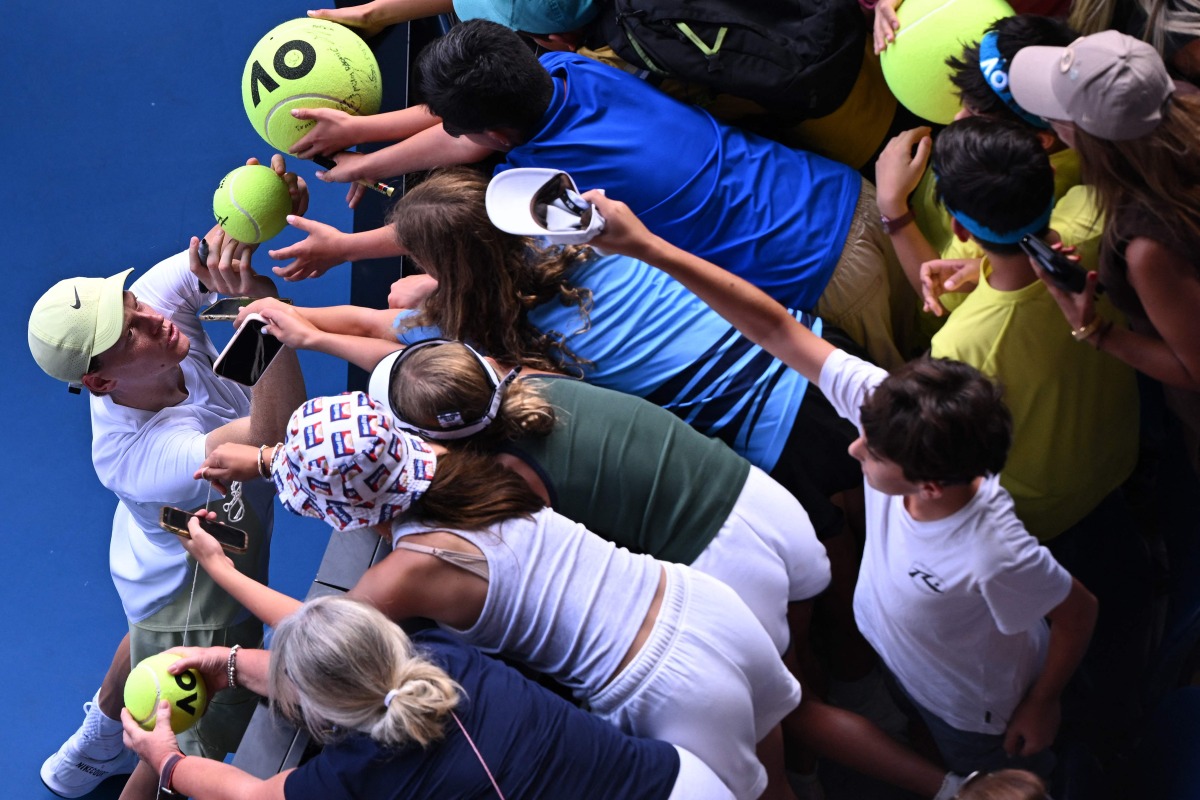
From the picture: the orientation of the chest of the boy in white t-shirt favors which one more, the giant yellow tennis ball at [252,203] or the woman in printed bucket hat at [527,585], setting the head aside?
the woman in printed bucket hat

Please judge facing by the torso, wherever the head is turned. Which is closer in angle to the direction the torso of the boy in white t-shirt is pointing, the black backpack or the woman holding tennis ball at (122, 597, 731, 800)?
the woman holding tennis ball

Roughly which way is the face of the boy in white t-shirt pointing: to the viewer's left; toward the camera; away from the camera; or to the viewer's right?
to the viewer's left

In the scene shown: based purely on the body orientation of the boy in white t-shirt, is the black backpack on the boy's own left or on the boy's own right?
on the boy's own right

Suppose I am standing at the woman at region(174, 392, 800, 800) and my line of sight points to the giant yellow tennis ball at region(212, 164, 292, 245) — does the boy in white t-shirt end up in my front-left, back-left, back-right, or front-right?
back-right

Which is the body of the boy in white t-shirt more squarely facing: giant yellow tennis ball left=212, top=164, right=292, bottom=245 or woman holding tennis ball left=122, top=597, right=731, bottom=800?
the woman holding tennis ball

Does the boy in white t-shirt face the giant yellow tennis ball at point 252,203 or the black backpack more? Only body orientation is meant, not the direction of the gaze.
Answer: the giant yellow tennis ball

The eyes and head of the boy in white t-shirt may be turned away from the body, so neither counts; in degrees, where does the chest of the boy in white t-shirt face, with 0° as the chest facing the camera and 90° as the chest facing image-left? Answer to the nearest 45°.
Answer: approximately 45°

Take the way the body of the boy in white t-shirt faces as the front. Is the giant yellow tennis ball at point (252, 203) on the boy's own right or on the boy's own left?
on the boy's own right
